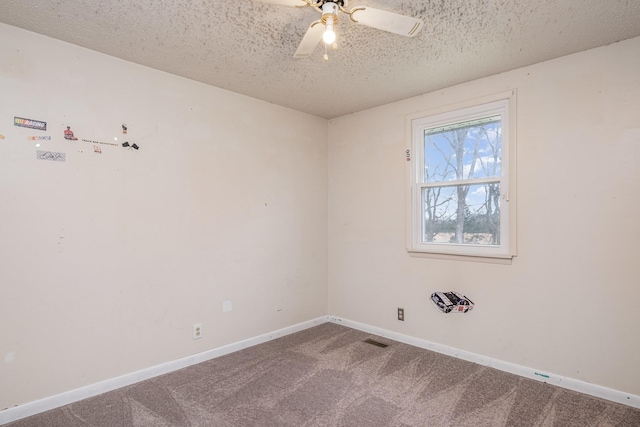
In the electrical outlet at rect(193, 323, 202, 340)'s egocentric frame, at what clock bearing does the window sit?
The window is roughly at 11 o'clock from the electrical outlet.

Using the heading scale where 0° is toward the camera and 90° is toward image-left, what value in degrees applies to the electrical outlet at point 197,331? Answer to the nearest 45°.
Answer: approximately 315°
